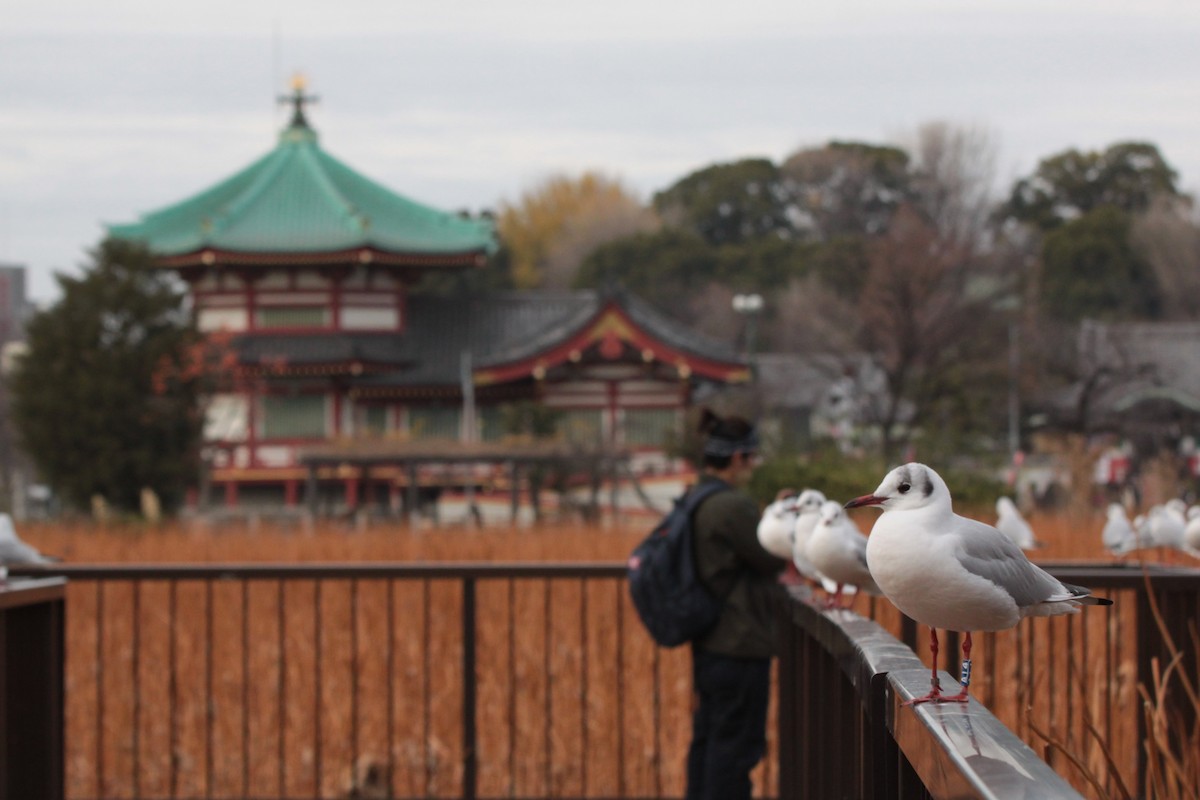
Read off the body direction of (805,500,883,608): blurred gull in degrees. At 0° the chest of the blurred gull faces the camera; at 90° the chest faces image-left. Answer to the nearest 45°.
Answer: approximately 45°

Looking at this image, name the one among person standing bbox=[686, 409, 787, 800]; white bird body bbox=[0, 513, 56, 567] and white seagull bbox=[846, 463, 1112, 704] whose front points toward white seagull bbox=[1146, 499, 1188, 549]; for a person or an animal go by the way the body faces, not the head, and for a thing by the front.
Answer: the person standing

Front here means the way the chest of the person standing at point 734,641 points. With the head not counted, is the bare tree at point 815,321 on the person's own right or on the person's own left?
on the person's own left

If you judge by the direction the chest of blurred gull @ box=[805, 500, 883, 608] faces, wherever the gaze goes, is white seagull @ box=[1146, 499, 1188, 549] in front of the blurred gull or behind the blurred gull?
behind

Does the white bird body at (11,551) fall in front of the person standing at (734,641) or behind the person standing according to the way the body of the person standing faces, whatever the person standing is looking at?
behind

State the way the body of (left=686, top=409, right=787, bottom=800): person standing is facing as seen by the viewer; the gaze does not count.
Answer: to the viewer's right

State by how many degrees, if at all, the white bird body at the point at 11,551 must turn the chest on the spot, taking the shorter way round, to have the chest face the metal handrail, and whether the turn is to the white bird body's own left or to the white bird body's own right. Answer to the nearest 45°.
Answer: approximately 135° to the white bird body's own left

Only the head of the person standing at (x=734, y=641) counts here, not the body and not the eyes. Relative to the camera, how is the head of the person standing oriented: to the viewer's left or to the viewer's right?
to the viewer's right

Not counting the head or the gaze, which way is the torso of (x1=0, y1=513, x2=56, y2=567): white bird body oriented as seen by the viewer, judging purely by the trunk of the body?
to the viewer's left

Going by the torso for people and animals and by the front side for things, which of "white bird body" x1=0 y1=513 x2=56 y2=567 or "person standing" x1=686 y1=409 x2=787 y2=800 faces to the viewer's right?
the person standing

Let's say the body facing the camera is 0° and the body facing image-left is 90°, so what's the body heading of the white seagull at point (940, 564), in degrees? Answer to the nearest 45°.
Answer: approximately 90°
